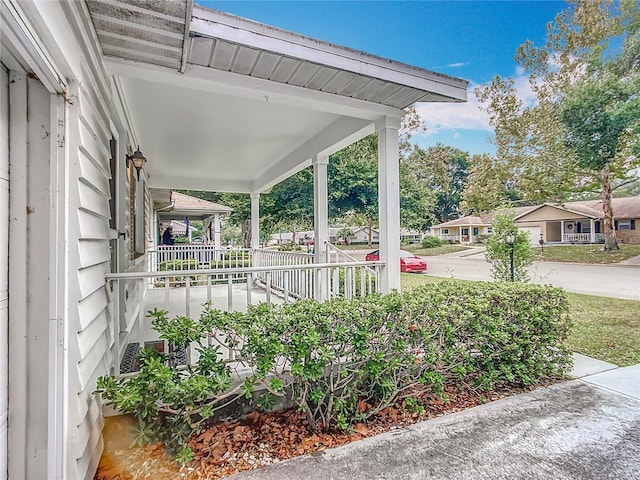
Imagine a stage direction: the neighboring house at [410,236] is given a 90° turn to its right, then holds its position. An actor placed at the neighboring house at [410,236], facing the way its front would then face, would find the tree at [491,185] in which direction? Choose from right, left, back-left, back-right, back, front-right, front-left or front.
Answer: back

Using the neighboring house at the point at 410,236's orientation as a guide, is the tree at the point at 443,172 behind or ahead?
behind

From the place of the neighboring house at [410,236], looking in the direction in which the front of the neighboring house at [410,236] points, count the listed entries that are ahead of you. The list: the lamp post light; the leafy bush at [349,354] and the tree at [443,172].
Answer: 2

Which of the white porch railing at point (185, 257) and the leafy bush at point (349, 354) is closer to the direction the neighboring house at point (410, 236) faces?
the leafy bush

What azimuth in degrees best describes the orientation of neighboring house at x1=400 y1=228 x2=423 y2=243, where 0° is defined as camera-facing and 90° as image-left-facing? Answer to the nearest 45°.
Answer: approximately 0°

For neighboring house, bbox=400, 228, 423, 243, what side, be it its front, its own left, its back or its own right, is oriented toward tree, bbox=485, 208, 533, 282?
front

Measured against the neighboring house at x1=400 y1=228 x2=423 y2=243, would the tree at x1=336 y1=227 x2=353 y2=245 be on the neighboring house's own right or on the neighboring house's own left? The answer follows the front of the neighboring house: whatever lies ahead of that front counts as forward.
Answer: on the neighboring house's own right

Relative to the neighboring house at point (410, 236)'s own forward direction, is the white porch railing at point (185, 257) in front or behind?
in front

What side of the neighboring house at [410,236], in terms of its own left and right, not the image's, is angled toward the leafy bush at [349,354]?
front

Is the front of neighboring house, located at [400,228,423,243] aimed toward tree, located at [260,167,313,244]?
no
